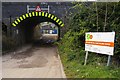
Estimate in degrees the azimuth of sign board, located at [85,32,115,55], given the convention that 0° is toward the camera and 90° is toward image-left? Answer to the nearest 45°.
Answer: approximately 45°
